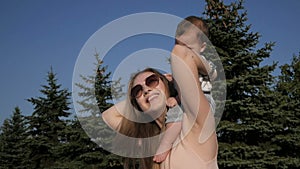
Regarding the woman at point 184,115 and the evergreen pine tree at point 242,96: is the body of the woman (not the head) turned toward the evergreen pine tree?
no

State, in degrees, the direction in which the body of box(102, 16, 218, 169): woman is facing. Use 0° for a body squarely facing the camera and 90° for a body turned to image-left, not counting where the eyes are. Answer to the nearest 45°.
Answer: approximately 45°

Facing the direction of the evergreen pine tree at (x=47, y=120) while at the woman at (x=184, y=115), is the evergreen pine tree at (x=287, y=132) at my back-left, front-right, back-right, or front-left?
front-right

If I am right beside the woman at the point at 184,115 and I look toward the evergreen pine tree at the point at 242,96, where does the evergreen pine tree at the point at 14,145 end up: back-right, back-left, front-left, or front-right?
front-left

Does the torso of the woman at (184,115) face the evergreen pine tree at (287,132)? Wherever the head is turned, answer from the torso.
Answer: no

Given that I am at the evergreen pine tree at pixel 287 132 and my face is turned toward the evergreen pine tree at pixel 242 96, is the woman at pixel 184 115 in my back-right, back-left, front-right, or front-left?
front-left

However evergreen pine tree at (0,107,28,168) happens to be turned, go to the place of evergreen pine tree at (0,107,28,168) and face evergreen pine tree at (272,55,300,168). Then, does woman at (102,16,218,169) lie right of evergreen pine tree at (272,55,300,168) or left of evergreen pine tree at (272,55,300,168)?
right

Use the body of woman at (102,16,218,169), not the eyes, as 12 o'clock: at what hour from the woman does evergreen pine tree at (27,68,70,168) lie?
The evergreen pine tree is roughly at 4 o'clock from the woman.

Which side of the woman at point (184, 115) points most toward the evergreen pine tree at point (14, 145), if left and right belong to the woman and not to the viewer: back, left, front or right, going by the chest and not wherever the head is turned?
right
